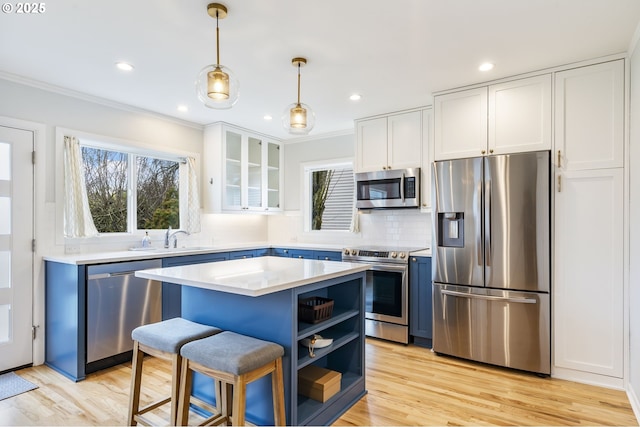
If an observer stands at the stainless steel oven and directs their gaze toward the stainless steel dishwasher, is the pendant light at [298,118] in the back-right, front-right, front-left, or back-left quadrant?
front-left

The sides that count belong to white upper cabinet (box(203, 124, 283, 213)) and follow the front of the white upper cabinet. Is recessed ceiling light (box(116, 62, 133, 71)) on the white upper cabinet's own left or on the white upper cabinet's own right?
on the white upper cabinet's own right

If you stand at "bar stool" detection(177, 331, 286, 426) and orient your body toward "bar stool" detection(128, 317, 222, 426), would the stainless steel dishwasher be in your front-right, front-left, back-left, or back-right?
front-right

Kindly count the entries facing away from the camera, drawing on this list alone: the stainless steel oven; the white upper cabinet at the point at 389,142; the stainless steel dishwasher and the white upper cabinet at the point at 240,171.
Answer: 0

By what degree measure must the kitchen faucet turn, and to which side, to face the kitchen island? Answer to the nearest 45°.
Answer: approximately 45° to its right

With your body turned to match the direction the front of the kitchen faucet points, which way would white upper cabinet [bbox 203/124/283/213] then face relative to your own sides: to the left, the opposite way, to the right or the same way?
the same way

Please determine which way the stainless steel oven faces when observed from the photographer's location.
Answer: facing the viewer and to the left of the viewer

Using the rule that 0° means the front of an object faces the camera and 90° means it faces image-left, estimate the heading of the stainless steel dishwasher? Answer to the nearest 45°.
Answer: approximately 315°

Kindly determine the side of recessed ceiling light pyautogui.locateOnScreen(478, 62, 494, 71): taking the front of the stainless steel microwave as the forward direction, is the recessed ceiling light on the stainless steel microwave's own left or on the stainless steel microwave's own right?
on the stainless steel microwave's own left

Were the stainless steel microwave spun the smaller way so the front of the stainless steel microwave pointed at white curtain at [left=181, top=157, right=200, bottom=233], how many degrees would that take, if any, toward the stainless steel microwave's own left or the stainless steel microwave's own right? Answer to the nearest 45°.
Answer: approximately 45° to the stainless steel microwave's own right

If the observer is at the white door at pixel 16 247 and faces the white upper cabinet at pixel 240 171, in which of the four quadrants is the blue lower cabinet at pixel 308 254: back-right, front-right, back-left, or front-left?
front-right

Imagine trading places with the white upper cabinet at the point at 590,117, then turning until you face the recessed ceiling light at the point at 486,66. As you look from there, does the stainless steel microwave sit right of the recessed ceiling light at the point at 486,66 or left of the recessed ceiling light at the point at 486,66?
right

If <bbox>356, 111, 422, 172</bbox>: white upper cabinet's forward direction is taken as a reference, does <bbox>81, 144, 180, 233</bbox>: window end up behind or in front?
in front

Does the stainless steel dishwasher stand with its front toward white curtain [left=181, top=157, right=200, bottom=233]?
no

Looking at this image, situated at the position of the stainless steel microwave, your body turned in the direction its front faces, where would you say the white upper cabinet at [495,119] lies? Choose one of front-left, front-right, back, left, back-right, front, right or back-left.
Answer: left

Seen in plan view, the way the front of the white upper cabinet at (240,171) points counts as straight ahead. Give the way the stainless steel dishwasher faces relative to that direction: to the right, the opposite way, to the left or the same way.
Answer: the same way

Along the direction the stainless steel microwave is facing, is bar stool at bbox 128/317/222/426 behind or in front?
in front
